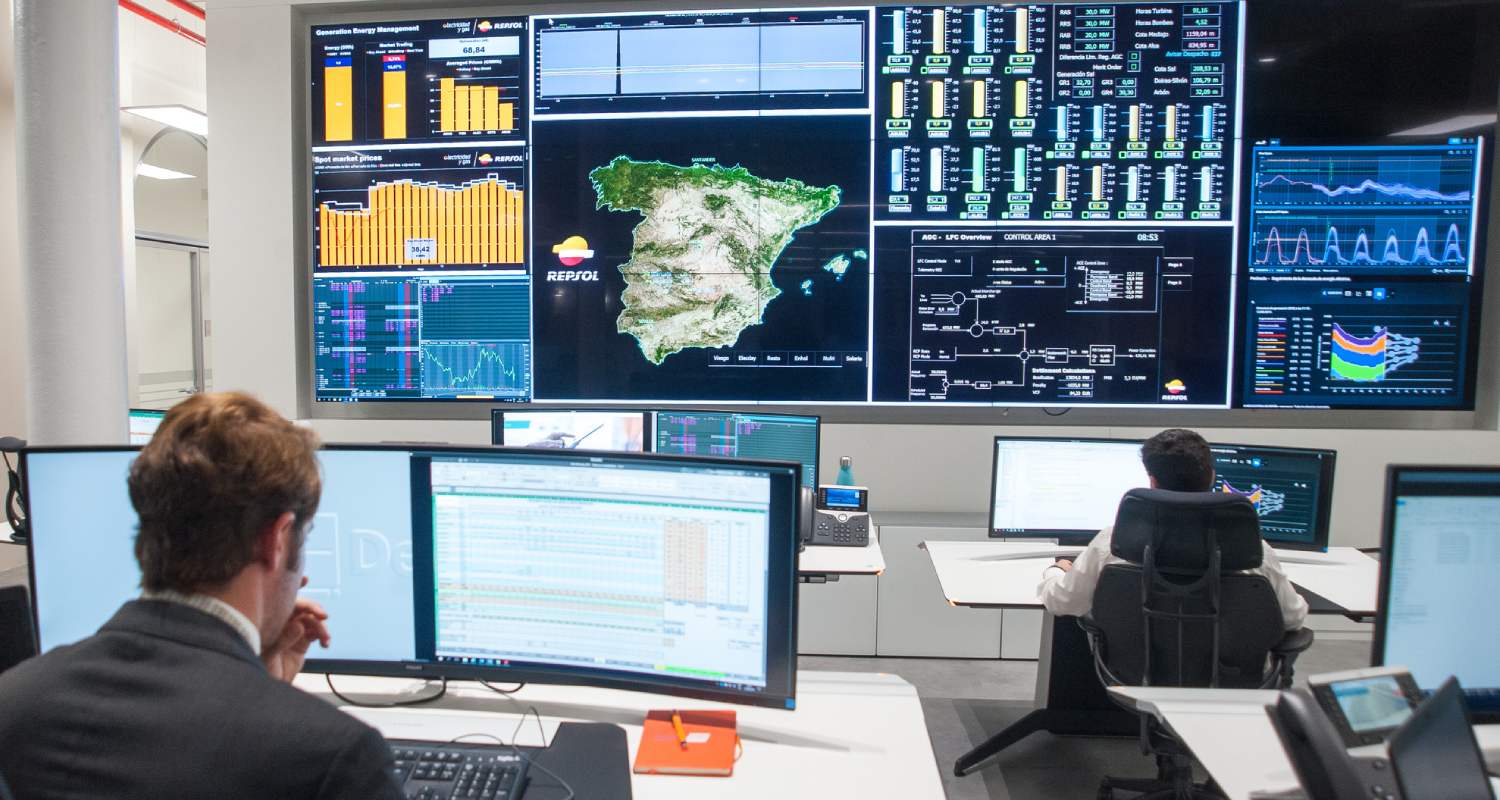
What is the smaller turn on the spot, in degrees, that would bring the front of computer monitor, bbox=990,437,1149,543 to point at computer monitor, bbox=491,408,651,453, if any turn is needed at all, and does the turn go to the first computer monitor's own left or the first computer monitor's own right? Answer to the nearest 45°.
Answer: approximately 90° to the first computer monitor's own right

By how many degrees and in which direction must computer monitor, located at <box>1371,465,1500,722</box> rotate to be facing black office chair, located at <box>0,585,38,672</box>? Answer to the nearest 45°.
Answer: approximately 45° to its right

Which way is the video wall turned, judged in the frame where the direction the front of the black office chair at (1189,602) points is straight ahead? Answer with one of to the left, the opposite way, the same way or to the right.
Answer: the opposite way

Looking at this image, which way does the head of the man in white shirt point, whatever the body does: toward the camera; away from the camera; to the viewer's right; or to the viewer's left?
away from the camera

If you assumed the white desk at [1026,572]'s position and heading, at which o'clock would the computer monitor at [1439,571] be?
The computer monitor is roughly at 11 o'clock from the white desk.

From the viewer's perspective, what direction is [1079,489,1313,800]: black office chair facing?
away from the camera

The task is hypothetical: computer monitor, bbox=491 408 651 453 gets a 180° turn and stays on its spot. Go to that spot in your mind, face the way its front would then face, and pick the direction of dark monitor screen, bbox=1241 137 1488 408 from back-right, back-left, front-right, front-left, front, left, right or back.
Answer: right

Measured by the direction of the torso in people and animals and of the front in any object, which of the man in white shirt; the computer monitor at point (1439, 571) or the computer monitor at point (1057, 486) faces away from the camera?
the man in white shirt

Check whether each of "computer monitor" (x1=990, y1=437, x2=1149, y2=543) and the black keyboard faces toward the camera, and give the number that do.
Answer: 2

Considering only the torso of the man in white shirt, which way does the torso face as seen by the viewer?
away from the camera

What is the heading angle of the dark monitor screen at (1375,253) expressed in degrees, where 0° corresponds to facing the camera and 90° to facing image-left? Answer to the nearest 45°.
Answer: approximately 0°
